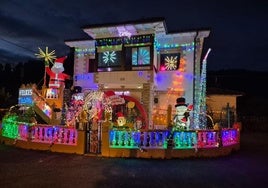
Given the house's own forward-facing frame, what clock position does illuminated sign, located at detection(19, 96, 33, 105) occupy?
The illuminated sign is roughly at 3 o'clock from the house.

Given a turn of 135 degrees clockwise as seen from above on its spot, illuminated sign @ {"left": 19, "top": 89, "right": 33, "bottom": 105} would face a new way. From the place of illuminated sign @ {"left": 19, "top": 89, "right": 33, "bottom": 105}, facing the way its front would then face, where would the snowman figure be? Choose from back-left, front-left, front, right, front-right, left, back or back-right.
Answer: back

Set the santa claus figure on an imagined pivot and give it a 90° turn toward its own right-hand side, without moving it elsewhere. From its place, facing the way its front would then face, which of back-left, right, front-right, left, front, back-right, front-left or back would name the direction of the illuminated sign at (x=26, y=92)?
front-left

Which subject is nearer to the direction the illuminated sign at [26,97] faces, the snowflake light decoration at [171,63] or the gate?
the gate

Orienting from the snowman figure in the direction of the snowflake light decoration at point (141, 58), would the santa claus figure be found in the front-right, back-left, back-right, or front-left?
front-left

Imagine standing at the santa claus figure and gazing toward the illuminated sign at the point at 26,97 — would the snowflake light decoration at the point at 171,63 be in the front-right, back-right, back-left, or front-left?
back-left

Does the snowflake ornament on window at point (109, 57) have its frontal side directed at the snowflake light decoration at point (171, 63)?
no

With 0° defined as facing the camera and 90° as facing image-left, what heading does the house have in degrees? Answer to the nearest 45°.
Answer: approximately 0°

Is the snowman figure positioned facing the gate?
no

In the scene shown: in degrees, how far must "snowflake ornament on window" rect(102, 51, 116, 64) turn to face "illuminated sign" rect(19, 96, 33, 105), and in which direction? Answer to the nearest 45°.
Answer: approximately 90° to its right

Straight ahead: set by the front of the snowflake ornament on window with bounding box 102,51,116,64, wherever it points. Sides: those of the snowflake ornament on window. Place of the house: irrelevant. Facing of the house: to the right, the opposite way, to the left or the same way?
the same way

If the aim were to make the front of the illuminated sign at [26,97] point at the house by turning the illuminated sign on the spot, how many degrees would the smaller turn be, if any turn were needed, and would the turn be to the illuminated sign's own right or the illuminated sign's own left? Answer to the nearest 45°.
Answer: approximately 90° to the illuminated sign's own left

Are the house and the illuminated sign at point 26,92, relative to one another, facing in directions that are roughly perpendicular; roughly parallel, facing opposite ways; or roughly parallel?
roughly parallel

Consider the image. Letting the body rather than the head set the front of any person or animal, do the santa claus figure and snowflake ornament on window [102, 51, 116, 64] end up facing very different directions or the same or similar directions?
same or similar directions

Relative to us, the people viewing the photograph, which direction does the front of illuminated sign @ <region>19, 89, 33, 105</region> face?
facing the viewer

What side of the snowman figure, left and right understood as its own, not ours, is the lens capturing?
front
